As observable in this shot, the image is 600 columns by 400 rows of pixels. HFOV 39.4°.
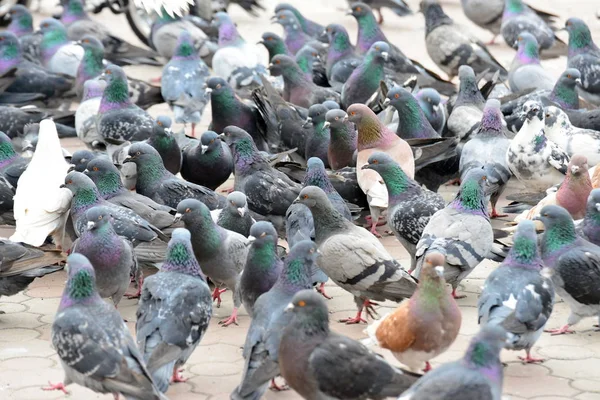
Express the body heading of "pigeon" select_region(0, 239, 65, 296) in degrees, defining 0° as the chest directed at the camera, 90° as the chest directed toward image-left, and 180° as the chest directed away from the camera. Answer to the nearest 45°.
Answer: approximately 90°

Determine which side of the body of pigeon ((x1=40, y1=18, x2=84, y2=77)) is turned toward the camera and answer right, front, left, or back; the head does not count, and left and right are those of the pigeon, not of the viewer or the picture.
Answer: left

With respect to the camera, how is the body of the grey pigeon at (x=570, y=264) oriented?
to the viewer's left

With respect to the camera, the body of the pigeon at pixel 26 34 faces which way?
to the viewer's left

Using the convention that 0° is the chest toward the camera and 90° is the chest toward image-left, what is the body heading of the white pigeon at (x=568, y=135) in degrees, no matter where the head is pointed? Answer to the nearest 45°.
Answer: approximately 90°

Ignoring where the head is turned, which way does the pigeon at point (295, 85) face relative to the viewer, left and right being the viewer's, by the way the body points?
facing to the left of the viewer

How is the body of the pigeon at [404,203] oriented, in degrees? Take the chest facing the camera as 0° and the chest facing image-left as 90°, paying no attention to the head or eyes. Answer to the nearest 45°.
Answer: approximately 90°

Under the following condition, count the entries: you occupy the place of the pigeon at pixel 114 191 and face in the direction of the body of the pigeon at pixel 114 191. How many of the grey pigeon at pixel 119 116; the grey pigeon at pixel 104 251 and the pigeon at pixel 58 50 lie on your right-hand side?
2

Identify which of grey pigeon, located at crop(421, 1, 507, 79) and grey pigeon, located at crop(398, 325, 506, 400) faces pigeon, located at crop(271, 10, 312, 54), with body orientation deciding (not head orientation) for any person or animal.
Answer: grey pigeon, located at crop(421, 1, 507, 79)

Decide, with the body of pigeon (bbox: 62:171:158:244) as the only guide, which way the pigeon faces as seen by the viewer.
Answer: to the viewer's left

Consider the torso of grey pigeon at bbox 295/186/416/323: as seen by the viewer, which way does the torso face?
to the viewer's left
